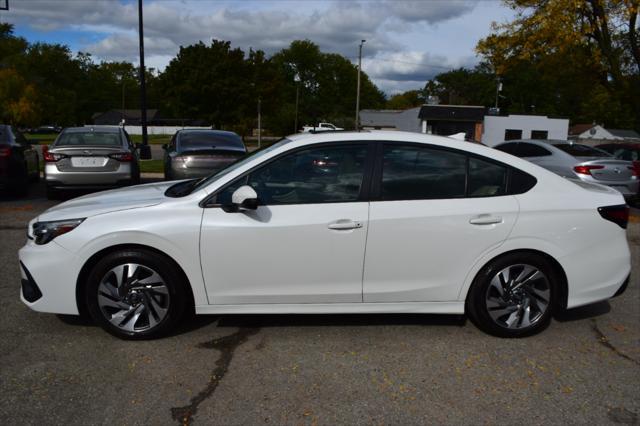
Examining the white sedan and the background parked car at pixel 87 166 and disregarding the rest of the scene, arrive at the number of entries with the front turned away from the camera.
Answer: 1

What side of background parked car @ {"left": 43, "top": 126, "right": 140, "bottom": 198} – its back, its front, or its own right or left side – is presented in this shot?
back

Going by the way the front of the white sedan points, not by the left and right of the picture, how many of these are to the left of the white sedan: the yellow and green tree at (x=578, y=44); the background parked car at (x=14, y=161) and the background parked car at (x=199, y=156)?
0

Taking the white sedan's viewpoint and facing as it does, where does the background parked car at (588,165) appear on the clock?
The background parked car is roughly at 4 o'clock from the white sedan.

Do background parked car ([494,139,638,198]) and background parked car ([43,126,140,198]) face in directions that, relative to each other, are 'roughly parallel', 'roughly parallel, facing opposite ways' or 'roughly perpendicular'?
roughly parallel

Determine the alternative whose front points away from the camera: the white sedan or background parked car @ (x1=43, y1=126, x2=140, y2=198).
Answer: the background parked car

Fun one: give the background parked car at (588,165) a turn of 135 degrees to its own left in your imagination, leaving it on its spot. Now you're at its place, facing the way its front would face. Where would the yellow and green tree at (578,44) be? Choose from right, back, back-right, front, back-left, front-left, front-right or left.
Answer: back

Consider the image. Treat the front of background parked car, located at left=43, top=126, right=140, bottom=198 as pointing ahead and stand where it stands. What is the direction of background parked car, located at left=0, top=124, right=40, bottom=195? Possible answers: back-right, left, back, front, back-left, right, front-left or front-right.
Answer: front-left

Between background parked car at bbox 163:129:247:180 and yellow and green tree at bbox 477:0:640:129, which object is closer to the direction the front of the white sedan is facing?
the background parked car

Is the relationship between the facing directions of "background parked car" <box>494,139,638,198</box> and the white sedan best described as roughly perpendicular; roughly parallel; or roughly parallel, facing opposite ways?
roughly perpendicular

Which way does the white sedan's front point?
to the viewer's left

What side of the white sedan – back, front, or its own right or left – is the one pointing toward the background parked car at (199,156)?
right
